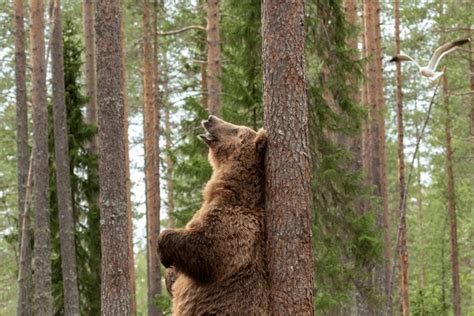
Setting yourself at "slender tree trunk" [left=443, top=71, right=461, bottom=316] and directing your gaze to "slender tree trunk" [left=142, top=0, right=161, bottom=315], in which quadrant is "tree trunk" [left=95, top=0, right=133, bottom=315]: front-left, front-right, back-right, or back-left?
front-left

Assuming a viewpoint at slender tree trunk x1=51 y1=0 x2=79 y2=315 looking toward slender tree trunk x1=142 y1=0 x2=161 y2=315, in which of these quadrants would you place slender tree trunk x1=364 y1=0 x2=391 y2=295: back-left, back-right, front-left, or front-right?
front-right

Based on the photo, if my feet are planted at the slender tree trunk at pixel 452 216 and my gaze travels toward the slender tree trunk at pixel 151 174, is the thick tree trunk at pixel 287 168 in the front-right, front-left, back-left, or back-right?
front-left

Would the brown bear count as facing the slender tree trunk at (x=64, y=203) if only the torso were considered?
no

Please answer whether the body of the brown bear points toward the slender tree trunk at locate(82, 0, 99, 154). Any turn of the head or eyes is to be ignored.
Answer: no
